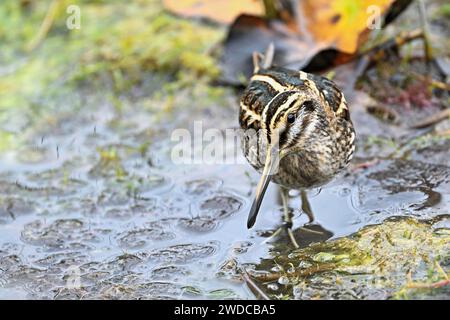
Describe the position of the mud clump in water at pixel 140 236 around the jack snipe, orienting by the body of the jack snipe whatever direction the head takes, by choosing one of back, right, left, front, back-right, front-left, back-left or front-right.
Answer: right

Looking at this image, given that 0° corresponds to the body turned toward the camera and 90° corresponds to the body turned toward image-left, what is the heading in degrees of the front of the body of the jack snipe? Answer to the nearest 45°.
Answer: approximately 0°

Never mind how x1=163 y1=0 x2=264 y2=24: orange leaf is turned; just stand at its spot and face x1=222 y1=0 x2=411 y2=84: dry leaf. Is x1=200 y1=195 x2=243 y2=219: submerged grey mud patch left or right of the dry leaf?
right

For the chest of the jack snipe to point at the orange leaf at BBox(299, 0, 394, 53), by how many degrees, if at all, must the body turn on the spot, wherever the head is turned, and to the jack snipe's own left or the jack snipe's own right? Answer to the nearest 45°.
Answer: approximately 180°

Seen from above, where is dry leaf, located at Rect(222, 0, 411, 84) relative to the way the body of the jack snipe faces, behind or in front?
behind

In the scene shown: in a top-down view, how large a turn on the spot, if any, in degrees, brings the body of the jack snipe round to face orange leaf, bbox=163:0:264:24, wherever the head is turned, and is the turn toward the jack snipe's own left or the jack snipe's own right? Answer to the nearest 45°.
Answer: approximately 180°

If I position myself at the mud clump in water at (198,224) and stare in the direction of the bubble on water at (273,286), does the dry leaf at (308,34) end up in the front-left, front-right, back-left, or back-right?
back-left
